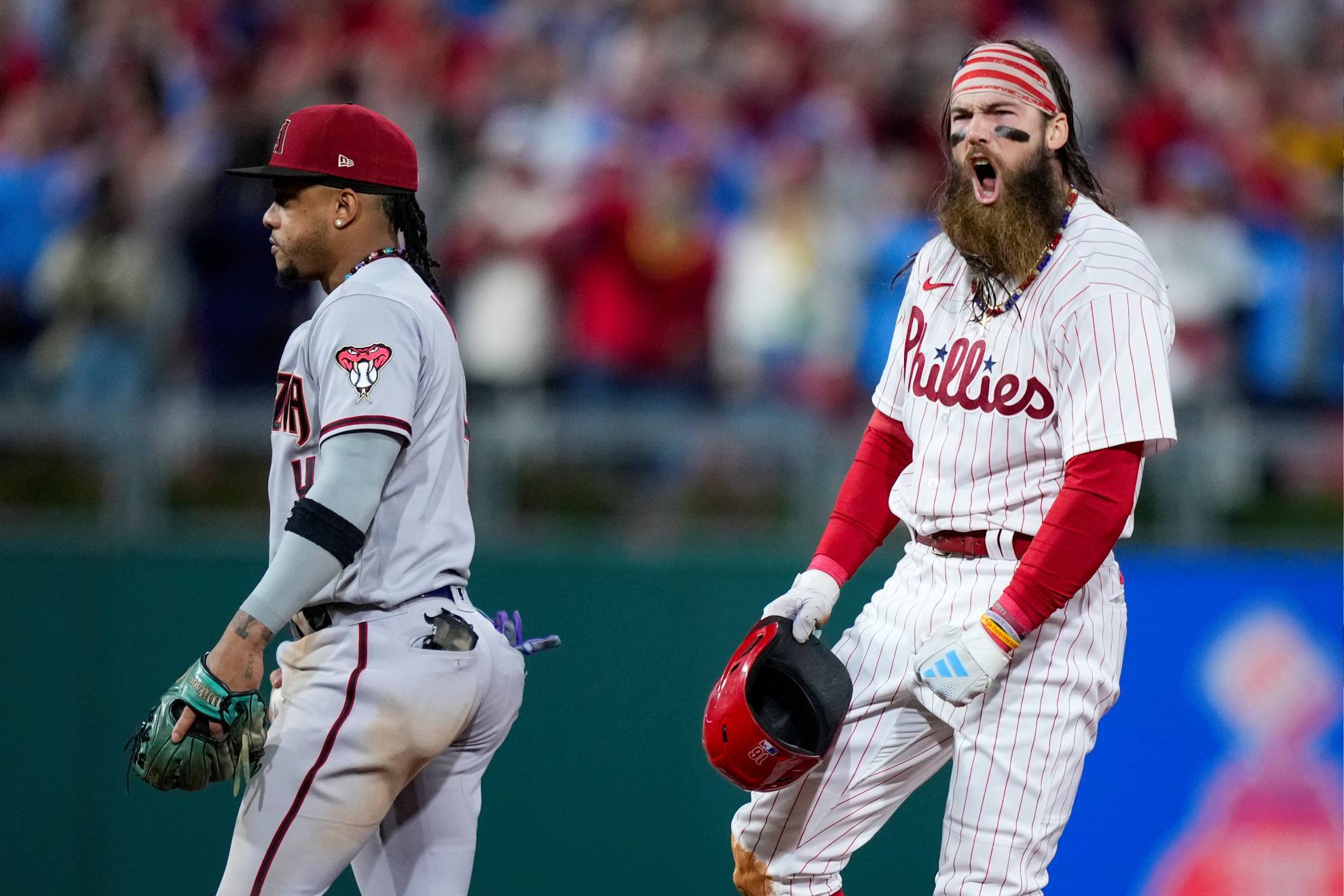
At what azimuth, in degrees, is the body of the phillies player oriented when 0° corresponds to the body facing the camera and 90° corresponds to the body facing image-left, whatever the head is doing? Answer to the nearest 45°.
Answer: approximately 45°

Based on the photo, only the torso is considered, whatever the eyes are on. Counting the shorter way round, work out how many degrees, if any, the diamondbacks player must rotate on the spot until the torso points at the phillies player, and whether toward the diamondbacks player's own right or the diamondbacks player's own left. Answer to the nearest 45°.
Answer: approximately 180°

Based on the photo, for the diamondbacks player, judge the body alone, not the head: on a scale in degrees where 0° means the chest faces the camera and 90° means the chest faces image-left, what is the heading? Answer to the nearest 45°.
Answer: approximately 90°

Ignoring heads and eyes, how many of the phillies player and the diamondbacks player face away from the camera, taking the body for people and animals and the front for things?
0

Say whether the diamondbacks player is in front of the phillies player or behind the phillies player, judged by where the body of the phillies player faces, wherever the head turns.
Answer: in front

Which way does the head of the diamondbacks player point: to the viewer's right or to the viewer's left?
to the viewer's left
